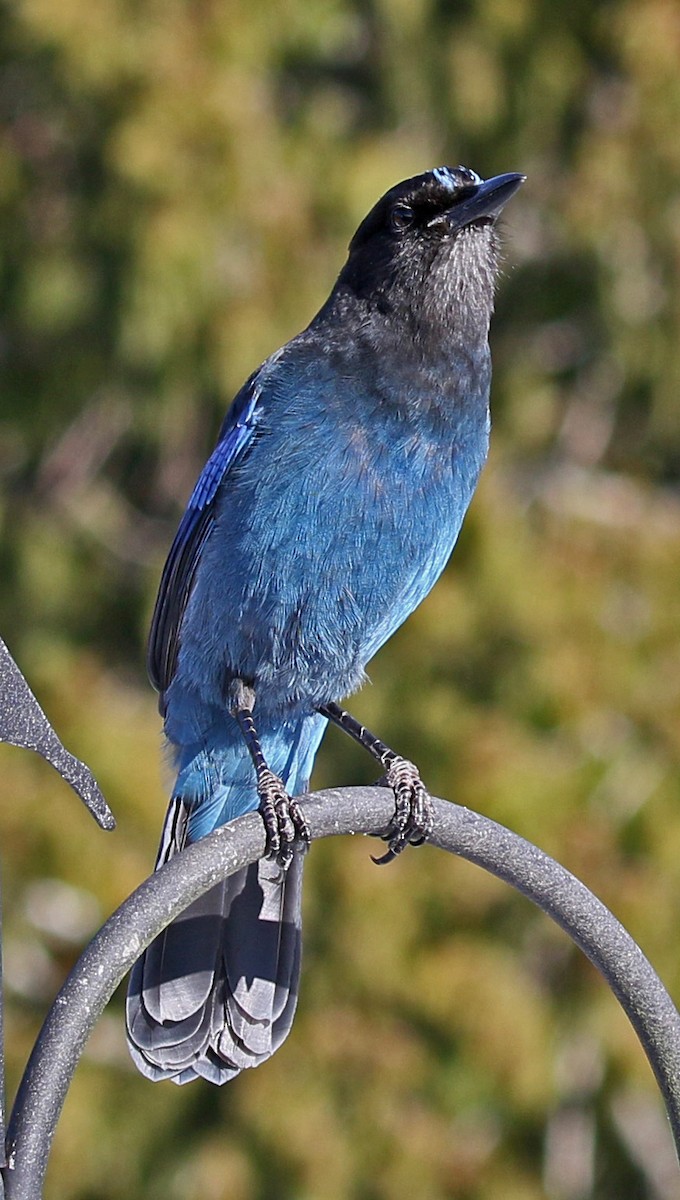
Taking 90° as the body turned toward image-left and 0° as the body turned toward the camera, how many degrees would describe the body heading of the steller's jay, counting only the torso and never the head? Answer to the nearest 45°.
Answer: approximately 315°
